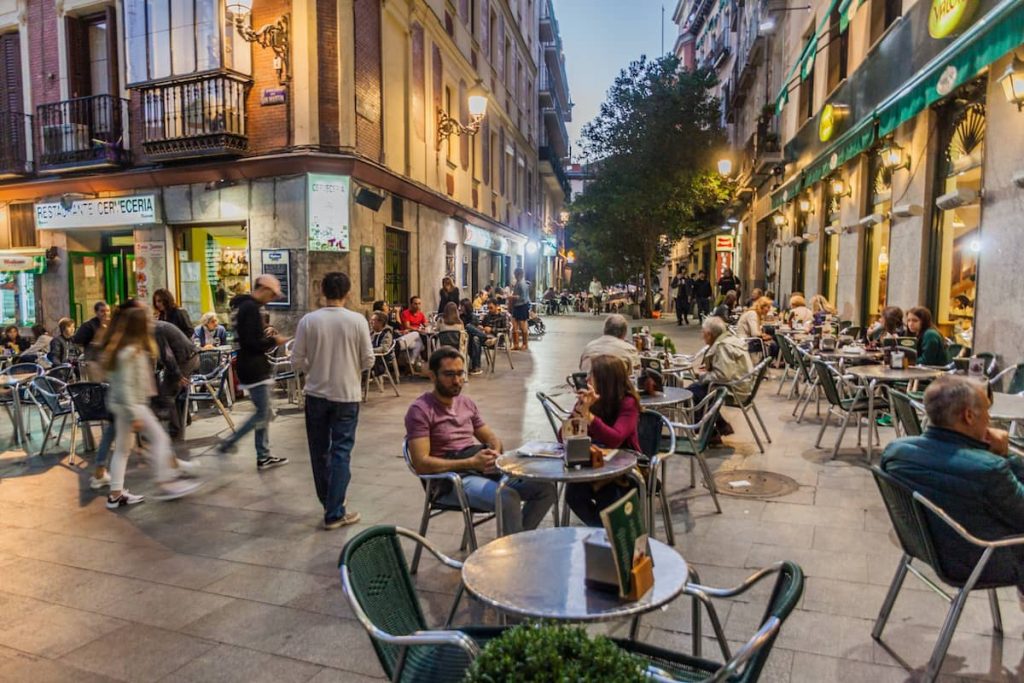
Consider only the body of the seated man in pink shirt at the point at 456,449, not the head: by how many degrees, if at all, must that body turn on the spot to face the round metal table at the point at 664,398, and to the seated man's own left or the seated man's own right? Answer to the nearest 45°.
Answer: approximately 90° to the seated man's own left

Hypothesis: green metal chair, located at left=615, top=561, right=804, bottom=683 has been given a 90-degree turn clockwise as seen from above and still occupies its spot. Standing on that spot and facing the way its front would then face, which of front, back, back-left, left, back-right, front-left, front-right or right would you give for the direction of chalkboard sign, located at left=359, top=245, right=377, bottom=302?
front-left

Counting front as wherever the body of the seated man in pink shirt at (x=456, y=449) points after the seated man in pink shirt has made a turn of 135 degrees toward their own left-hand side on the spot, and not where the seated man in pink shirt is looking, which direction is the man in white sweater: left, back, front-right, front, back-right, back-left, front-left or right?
front-left

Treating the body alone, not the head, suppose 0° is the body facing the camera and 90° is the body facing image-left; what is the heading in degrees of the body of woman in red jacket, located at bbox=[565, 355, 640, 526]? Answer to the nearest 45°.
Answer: approximately 90°

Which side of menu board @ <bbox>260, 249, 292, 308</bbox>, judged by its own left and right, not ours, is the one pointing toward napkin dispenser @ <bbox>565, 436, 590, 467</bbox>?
front

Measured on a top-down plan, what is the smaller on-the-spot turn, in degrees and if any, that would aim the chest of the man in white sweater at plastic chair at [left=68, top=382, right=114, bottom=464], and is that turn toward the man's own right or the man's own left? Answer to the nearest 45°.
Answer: approximately 45° to the man's own left

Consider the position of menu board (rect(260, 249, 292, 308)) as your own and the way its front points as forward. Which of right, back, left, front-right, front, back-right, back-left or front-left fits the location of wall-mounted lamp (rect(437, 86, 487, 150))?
back-left

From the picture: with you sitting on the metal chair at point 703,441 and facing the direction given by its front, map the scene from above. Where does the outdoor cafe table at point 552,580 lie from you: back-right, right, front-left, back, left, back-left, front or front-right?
left

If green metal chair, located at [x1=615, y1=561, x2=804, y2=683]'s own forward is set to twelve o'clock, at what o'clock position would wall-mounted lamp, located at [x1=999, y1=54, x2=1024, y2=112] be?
The wall-mounted lamp is roughly at 4 o'clock from the green metal chair.

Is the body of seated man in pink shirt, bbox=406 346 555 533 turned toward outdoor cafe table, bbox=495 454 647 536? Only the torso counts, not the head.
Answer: yes

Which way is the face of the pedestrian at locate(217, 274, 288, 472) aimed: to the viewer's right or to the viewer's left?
to the viewer's right

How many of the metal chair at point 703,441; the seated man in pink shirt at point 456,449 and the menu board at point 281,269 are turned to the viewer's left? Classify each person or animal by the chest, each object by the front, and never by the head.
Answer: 1
